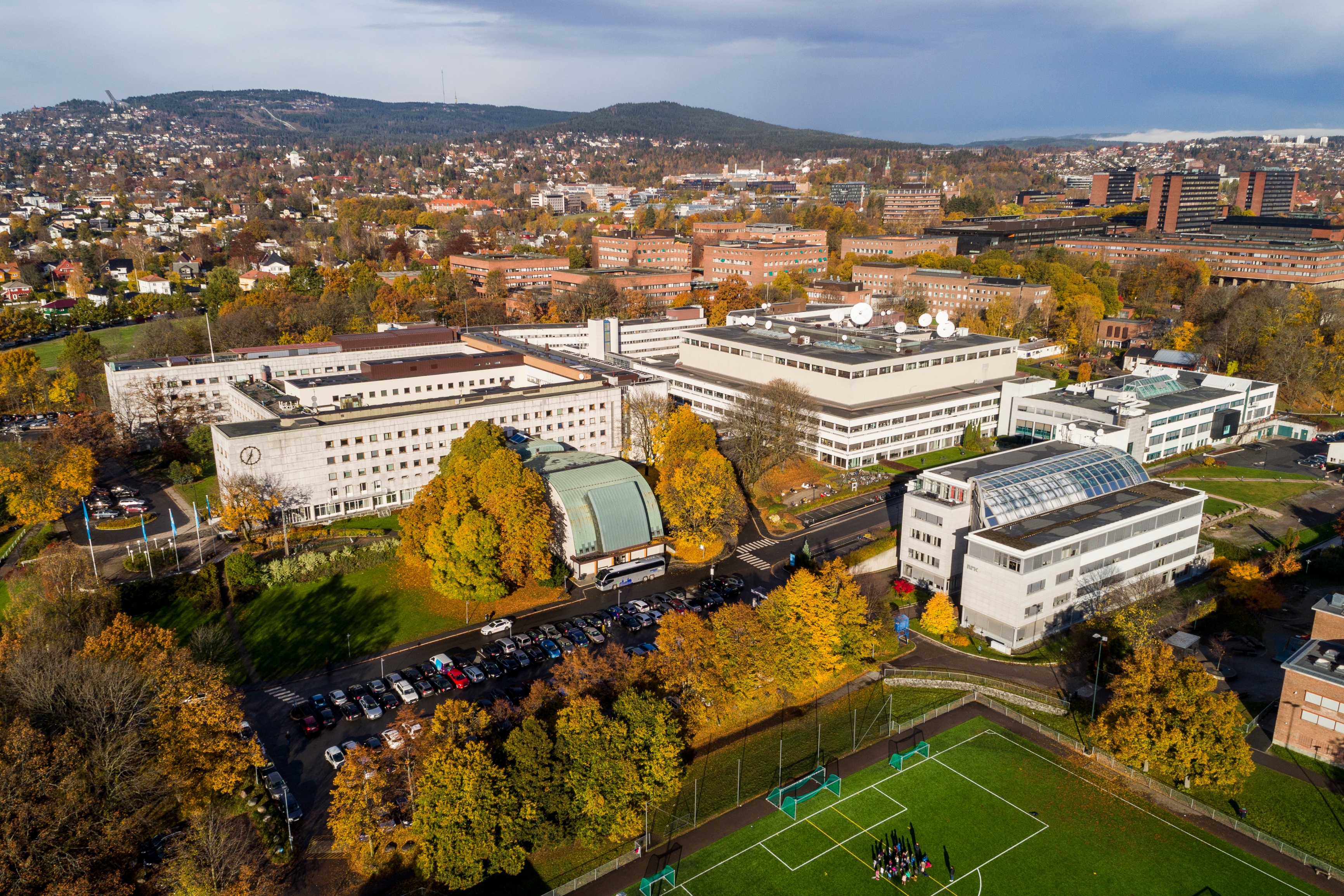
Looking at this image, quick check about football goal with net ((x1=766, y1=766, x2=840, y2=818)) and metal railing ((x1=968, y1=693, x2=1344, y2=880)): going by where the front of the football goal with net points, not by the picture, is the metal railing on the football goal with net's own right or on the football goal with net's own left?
on the football goal with net's own left

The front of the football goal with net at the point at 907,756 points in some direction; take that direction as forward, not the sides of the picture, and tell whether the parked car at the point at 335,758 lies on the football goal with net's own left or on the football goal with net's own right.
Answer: on the football goal with net's own right

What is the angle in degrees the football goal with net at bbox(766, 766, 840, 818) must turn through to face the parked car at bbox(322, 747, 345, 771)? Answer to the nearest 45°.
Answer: approximately 135° to its right

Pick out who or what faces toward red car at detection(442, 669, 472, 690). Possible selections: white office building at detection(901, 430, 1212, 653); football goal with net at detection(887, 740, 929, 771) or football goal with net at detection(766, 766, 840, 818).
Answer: the white office building

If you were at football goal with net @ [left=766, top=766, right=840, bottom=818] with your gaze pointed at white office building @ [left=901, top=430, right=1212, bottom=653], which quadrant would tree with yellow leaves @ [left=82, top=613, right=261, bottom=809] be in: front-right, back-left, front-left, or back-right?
back-left

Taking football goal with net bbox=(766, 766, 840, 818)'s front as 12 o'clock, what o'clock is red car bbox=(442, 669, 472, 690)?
The red car is roughly at 5 o'clock from the football goal with net.

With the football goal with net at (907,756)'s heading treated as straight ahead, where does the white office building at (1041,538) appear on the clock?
The white office building is roughly at 8 o'clock from the football goal with net.

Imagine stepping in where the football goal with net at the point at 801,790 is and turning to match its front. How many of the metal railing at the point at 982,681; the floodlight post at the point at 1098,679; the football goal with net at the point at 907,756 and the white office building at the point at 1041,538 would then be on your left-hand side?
4

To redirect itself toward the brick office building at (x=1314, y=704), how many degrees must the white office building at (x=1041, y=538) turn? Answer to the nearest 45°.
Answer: approximately 90° to its left

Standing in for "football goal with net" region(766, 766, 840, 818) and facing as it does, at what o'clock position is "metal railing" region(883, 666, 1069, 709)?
The metal railing is roughly at 9 o'clock from the football goal with net.
